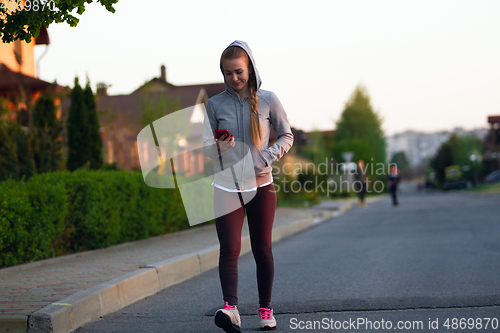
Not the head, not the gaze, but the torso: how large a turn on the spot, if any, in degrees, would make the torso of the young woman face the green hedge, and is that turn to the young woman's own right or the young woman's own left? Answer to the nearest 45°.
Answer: approximately 135° to the young woman's own right

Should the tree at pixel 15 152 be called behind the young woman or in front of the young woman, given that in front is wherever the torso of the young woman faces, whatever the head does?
behind

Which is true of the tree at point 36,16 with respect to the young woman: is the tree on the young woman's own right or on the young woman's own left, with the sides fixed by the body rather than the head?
on the young woman's own right

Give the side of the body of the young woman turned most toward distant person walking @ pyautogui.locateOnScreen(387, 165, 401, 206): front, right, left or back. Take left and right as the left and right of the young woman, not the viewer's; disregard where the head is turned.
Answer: back

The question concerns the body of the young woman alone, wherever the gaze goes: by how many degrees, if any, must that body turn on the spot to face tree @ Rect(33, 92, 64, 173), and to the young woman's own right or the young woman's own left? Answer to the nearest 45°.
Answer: approximately 135° to the young woman's own right

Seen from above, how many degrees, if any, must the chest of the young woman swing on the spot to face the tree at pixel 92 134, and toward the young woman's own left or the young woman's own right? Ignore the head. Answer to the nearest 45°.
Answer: approximately 180°

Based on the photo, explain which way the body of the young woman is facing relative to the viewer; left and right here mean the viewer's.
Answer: facing the viewer

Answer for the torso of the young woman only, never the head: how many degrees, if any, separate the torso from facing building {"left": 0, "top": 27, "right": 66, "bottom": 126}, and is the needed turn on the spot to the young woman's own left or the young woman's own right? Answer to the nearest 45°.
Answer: approximately 135° to the young woman's own right
